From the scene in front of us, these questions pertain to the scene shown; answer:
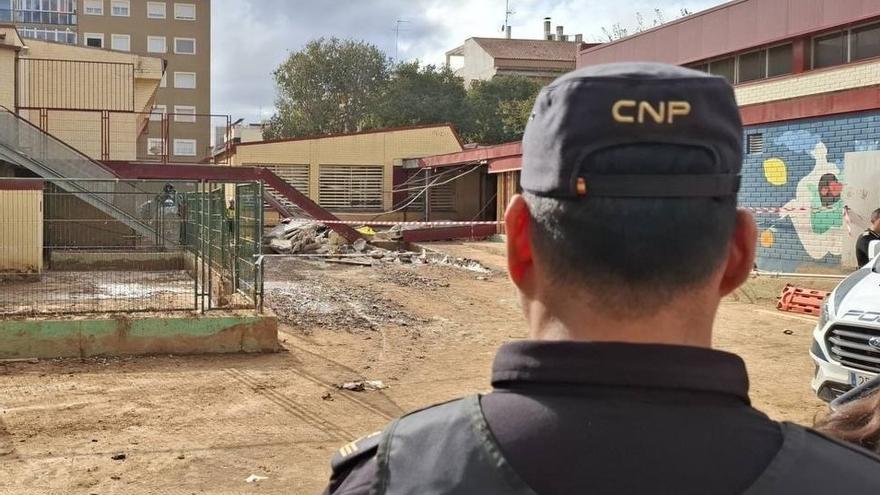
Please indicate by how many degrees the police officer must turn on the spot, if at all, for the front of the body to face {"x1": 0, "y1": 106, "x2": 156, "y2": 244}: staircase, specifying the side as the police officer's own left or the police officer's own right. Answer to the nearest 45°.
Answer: approximately 45° to the police officer's own left

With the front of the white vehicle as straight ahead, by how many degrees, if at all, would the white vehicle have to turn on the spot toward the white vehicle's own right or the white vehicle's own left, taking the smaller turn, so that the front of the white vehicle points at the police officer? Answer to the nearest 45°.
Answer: approximately 45° to the white vehicle's own left

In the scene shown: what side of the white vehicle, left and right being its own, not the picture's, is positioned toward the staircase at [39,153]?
right

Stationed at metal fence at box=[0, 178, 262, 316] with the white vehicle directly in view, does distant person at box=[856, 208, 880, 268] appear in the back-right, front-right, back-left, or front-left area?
front-left

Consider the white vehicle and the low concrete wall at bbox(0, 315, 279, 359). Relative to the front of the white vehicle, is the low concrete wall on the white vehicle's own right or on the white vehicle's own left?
on the white vehicle's own right

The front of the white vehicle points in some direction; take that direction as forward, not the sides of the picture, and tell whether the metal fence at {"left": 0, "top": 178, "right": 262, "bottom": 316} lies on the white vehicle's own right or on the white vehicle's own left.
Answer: on the white vehicle's own right

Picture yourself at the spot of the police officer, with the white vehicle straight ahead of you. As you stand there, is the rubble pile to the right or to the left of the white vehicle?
left

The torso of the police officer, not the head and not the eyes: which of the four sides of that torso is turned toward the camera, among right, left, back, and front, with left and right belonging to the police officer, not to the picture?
back

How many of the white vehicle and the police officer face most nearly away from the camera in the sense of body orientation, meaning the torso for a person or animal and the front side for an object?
1

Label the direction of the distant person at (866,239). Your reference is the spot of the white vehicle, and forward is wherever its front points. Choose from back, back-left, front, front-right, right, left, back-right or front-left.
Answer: back-right

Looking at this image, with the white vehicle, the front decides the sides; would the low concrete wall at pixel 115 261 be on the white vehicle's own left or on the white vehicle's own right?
on the white vehicle's own right

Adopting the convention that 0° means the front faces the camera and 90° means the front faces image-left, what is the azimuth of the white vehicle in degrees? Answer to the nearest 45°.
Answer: approximately 45°

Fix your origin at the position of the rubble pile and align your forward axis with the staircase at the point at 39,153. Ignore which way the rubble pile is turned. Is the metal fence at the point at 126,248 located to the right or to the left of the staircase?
left

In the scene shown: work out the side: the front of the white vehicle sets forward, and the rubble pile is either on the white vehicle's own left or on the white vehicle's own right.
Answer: on the white vehicle's own right

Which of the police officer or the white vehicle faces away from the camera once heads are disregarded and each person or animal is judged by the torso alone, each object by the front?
the police officer

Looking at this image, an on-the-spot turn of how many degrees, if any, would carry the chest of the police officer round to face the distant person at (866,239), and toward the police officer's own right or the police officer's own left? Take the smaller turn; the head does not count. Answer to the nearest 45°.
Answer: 0° — they already face them

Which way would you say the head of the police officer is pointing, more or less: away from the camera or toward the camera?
away from the camera

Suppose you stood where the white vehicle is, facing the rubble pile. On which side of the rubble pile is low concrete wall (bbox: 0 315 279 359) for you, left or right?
left
